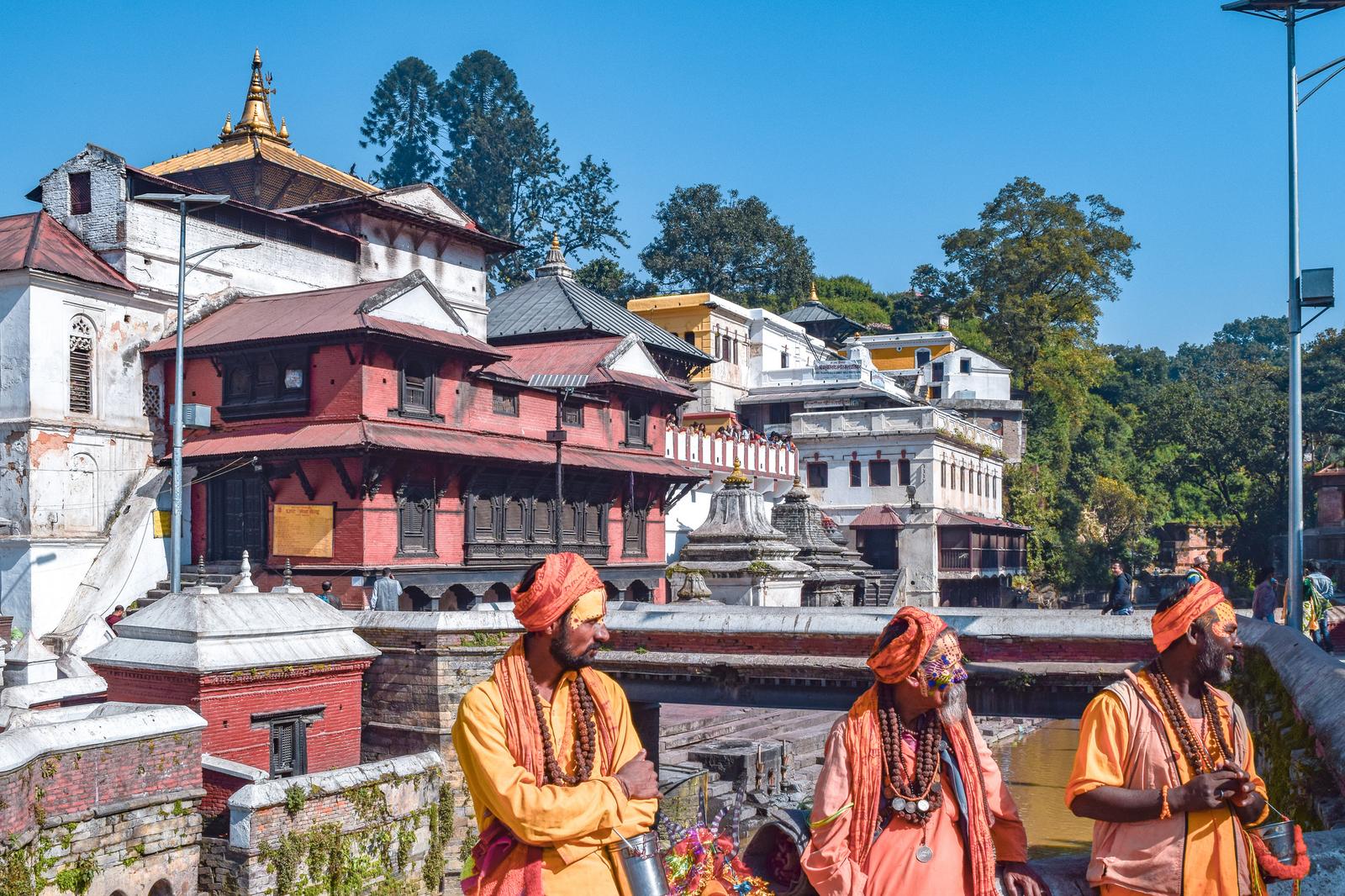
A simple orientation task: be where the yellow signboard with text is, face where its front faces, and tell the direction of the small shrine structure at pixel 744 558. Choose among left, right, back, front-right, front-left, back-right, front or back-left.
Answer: left

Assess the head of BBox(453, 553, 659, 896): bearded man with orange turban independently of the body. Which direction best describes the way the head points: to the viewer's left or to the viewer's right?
to the viewer's right

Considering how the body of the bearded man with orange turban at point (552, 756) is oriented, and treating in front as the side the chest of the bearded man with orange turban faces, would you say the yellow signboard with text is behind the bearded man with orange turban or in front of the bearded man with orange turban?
behind

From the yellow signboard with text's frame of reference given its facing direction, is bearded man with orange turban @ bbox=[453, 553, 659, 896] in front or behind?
in front

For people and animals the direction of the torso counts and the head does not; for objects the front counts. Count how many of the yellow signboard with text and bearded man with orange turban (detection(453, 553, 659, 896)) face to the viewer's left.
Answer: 0

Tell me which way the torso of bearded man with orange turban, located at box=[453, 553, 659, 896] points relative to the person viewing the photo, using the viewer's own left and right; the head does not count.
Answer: facing the viewer and to the right of the viewer

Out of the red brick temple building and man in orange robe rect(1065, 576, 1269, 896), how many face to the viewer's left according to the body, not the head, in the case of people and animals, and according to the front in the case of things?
0
